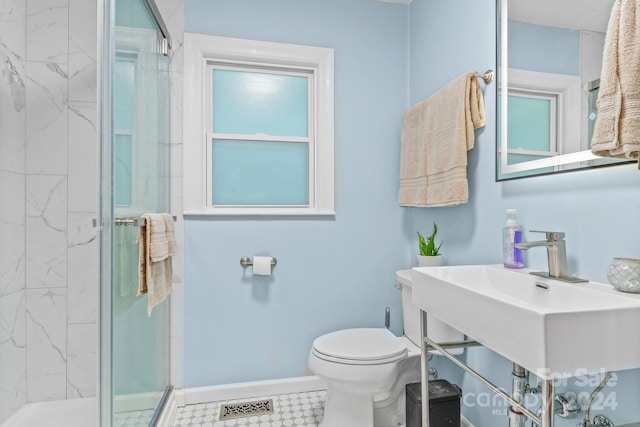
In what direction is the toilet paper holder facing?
toward the camera

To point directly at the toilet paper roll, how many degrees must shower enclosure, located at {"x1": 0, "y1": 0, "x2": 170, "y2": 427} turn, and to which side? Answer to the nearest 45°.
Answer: approximately 45° to its left

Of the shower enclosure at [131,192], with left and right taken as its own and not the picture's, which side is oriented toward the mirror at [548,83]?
front

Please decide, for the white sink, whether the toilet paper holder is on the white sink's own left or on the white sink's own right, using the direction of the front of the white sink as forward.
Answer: on the white sink's own right

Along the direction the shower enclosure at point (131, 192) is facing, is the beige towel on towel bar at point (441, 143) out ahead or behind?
ahead

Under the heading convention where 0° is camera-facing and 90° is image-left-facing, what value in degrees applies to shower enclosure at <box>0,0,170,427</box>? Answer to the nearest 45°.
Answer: approximately 315°

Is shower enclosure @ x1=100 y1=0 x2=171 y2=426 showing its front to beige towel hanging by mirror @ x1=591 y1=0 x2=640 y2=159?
yes

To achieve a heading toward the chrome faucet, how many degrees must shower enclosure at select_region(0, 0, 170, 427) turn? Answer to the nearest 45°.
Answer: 0° — it already faces it

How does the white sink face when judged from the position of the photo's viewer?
facing the viewer and to the left of the viewer

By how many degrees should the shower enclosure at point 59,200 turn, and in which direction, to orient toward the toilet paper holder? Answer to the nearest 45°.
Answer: approximately 45° to its left

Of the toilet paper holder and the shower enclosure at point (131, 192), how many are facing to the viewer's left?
0

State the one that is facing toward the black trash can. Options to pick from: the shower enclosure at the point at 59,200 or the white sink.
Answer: the shower enclosure

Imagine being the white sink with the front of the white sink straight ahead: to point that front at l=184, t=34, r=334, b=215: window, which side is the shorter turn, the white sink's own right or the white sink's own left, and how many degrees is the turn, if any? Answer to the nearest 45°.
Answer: approximately 90° to the white sink's own right

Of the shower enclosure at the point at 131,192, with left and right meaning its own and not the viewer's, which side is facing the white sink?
front

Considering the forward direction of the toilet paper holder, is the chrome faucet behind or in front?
in front

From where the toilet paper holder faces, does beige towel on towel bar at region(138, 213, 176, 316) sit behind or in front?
in front

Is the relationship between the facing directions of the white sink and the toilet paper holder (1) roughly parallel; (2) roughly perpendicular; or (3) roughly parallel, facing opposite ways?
roughly perpendicular
